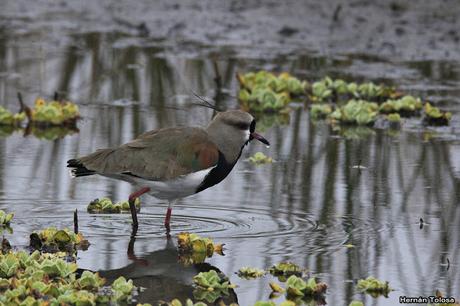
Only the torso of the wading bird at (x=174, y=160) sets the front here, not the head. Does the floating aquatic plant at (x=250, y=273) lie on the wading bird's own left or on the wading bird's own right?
on the wading bird's own right

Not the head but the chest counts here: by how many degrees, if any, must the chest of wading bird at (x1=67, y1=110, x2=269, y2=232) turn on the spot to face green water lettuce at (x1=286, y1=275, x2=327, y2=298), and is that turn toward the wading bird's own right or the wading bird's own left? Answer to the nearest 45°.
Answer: approximately 45° to the wading bird's own right

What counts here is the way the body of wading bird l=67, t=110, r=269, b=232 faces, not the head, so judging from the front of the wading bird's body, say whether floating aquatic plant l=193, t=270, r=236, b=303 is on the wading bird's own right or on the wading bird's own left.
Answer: on the wading bird's own right

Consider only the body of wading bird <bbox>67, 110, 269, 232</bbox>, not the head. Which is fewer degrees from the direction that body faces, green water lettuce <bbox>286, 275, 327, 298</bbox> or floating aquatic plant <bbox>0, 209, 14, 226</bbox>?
the green water lettuce

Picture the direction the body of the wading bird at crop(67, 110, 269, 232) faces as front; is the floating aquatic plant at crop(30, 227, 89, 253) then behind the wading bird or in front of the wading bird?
behind

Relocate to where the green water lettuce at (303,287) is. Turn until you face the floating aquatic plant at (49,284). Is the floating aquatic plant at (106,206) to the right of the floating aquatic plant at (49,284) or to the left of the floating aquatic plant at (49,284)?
right

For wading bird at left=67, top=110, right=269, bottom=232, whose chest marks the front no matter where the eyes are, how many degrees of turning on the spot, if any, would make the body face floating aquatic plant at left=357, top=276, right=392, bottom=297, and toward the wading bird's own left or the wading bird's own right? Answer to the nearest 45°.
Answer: approximately 45° to the wading bird's own right

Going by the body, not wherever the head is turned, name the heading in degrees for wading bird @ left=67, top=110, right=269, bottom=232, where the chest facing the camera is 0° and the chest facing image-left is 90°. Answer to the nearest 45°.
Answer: approximately 270°

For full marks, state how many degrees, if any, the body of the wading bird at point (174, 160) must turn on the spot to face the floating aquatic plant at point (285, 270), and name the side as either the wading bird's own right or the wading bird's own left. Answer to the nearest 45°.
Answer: approximately 45° to the wading bird's own right
